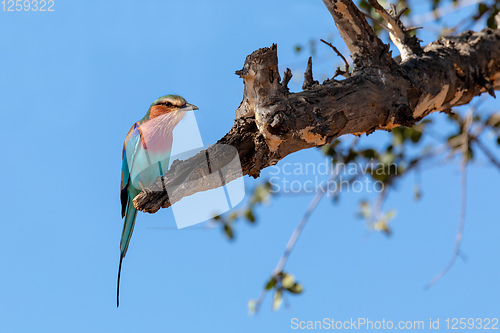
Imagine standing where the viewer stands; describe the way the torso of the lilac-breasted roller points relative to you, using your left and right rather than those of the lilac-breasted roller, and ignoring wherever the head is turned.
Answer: facing the viewer and to the right of the viewer
